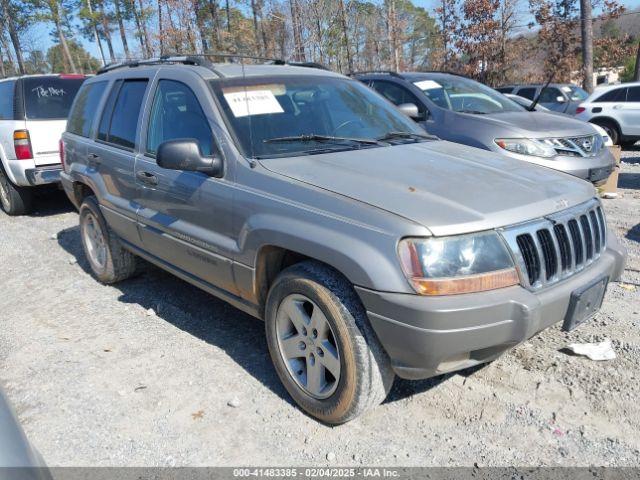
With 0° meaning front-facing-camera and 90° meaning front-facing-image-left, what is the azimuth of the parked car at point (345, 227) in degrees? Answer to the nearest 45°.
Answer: approximately 315°

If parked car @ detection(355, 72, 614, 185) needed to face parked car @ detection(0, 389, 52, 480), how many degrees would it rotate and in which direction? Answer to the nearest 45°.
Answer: approximately 45° to its right

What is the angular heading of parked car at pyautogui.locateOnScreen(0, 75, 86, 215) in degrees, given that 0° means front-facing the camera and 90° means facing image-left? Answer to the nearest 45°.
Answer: approximately 135°

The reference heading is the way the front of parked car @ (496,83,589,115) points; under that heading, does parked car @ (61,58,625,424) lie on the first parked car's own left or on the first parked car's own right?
on the first parked car's own right

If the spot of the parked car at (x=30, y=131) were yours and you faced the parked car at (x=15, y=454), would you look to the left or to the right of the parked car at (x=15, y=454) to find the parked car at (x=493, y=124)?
left
